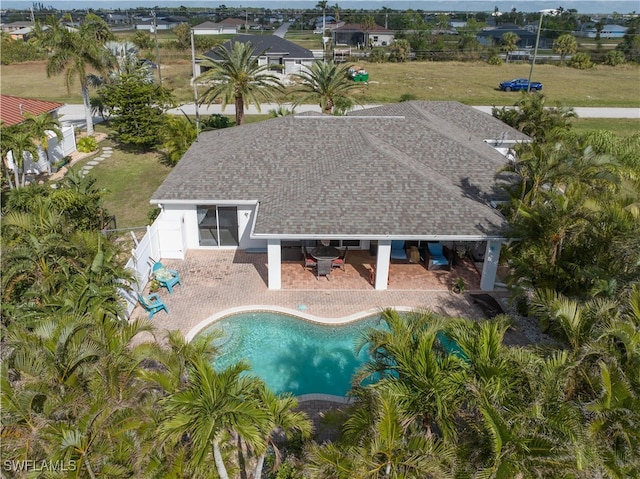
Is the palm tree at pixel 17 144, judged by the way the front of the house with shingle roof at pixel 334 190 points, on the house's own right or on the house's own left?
on the house's own left

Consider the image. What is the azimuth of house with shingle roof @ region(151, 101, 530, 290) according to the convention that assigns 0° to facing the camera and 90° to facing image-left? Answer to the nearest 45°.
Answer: approximately 180°

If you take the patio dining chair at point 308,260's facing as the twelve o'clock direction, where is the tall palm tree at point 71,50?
The tall palm tree is roughly at 8 o'clock from the patio dining chair.

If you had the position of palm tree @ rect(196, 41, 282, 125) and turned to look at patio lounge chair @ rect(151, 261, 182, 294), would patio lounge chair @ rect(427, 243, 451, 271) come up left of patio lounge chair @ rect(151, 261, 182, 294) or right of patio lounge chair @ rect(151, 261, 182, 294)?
left

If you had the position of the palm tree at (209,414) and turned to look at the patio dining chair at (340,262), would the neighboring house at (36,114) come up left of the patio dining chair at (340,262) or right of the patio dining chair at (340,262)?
left

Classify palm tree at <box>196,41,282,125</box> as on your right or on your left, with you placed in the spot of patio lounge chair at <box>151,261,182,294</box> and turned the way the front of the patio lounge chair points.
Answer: on your left

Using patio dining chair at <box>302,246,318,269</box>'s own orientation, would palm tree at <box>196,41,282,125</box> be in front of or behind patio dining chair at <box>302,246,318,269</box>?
behind

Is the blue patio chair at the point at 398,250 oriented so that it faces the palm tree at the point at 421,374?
yes

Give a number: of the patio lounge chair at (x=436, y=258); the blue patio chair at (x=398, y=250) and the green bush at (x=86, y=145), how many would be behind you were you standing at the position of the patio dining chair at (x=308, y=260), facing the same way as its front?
1

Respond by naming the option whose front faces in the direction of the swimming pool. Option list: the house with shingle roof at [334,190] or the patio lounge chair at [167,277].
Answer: the patio lounge chair

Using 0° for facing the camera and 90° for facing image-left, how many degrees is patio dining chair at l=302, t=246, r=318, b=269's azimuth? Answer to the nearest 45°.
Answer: approximately 315°
